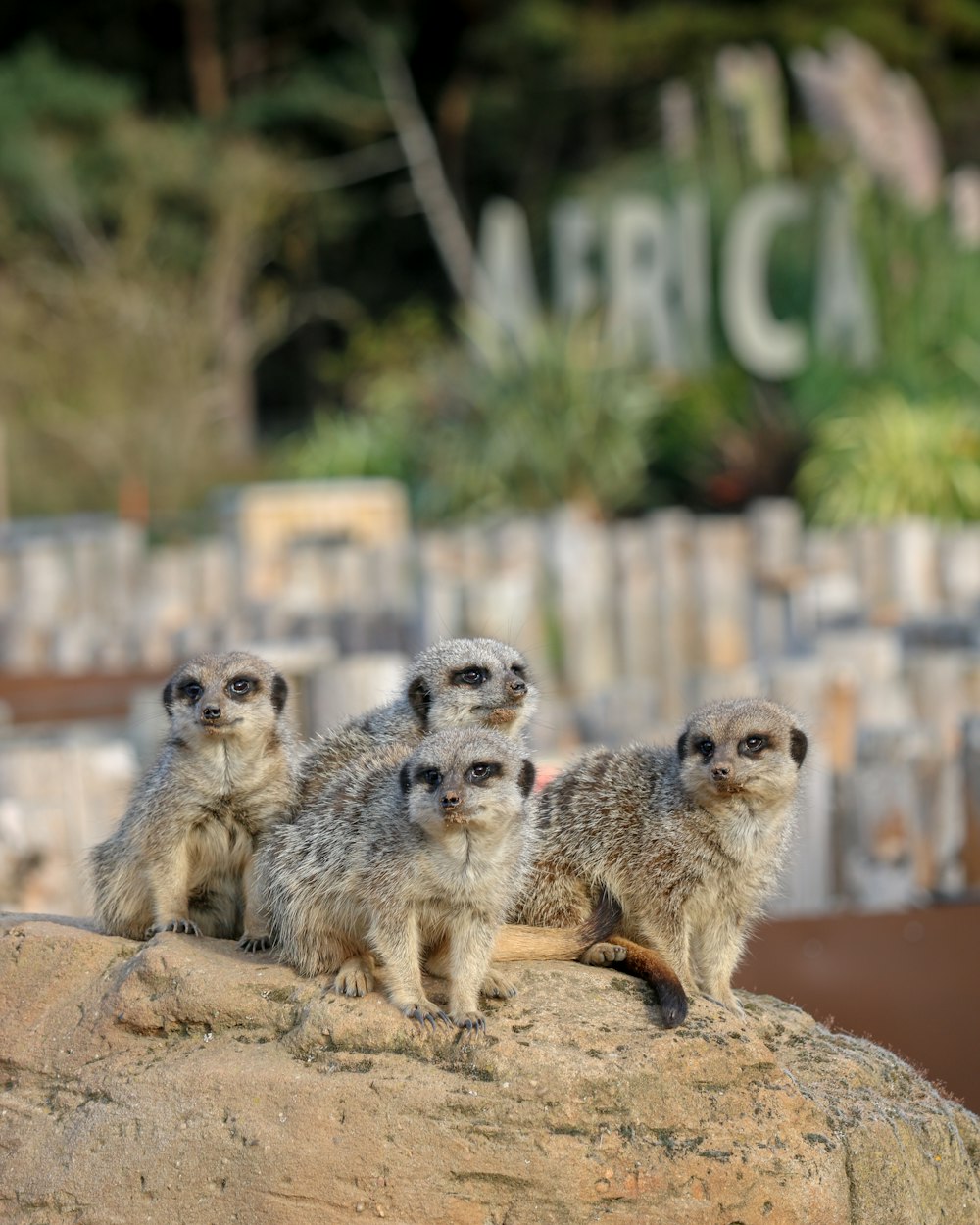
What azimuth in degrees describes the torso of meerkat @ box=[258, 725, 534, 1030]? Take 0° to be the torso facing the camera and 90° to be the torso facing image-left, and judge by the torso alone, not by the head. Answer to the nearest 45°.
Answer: approximately 315°

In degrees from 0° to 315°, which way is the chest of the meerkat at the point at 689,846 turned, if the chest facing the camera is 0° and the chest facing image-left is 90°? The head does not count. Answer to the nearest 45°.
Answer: approximately 315°

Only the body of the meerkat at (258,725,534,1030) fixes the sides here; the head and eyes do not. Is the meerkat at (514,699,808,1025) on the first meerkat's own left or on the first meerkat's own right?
on the first meerkat's own left

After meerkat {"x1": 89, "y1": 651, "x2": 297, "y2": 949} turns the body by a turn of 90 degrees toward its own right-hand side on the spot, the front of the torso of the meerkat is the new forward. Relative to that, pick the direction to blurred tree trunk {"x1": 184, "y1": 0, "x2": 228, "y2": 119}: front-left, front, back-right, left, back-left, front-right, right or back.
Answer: back-right

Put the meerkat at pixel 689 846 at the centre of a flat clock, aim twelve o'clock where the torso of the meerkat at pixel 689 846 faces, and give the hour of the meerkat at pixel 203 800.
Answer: the meerkat at pixel 203 800 is roughly at 4 o'clock from the meerkat at pixel 689 846.

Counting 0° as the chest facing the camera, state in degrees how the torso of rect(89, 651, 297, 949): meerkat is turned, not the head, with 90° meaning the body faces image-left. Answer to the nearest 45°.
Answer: approximately 315°

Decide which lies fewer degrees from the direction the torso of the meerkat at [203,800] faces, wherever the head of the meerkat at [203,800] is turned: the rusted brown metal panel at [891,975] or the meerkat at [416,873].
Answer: the meerkat

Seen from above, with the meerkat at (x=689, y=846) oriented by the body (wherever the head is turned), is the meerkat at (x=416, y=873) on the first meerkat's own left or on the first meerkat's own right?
on the first meerkat's own right

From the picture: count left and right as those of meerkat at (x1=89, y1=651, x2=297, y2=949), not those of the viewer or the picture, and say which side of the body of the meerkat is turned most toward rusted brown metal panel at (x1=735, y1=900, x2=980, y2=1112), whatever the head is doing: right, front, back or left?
left

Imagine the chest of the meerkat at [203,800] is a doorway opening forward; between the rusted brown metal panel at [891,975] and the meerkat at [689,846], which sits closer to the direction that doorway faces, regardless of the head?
the meerkat
